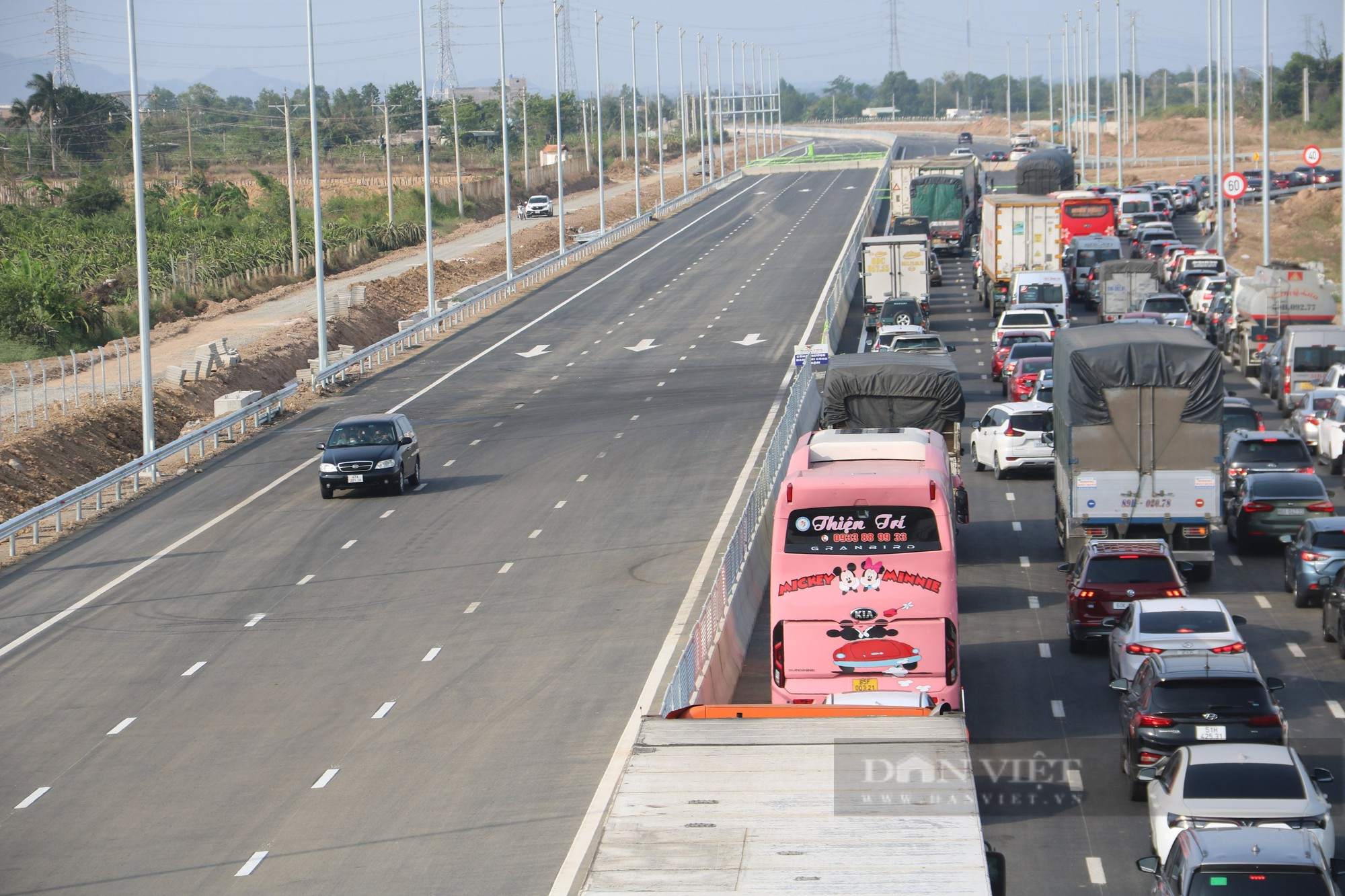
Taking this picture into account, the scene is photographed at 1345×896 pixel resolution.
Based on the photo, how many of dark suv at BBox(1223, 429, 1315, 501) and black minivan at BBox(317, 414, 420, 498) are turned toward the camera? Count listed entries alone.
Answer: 1

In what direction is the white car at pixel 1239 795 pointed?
away from the camera

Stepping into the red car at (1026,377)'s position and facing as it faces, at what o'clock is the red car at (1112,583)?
the red car at (1112,583) is roughly at 6 o'clock from the red car at (1026,377).

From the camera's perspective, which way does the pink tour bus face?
away from the camera

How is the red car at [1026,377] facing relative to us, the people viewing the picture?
facing away from the viewer

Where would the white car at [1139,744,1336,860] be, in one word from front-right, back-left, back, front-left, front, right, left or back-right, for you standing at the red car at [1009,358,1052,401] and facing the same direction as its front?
back

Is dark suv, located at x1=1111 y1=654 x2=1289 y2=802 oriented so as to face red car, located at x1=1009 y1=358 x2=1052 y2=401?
yes

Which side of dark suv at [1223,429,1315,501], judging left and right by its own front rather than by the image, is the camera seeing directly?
back

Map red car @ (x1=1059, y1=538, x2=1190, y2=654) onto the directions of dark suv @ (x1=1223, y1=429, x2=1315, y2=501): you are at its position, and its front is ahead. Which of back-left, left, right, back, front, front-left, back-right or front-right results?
back

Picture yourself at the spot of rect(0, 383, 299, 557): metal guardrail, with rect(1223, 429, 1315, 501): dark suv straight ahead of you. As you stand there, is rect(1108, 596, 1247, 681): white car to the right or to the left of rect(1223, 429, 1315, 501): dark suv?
right

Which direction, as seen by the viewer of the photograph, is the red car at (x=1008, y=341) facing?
facing away from the viewer
